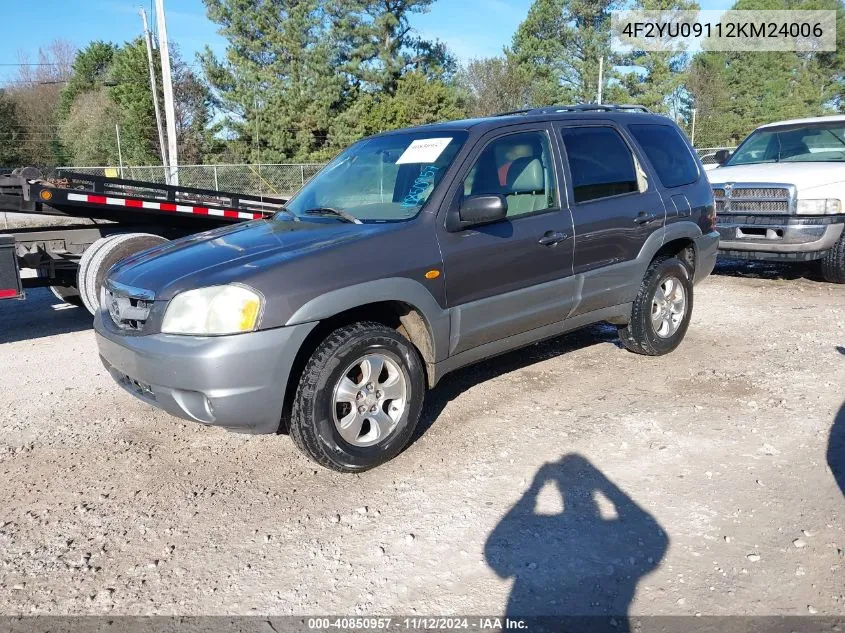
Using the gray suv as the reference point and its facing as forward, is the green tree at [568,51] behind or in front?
behind

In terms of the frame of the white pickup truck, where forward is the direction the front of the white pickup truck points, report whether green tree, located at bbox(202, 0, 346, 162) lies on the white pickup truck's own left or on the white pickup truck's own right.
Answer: on the white pickup truck's own right

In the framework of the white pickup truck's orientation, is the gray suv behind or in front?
in front

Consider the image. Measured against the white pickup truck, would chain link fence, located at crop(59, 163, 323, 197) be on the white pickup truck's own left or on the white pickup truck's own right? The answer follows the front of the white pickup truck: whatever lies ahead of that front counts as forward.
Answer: on the white pickup truck's own right

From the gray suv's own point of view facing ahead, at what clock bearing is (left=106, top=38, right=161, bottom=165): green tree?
The green tree is roughly at 4 o'clock from the gray suv.

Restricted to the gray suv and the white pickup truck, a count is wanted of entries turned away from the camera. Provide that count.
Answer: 0

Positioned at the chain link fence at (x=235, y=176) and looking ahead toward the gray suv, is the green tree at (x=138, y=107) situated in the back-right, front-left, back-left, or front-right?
back-right

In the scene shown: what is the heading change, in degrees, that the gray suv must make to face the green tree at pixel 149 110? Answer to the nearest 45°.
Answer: approximately 135° to its right

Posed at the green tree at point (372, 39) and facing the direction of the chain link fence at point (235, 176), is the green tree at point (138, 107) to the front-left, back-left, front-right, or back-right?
front-right

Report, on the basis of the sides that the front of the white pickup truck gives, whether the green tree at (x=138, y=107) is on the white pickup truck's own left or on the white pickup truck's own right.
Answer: on the white pickup truck's own right

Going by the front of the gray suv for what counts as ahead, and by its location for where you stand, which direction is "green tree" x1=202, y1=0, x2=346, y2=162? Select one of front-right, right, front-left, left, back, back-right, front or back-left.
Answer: back-right

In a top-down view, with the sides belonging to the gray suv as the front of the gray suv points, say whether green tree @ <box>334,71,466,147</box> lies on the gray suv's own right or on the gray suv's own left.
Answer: on the gray suv's own right

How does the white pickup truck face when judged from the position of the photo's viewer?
facing the viewer and to the left of the viewer
